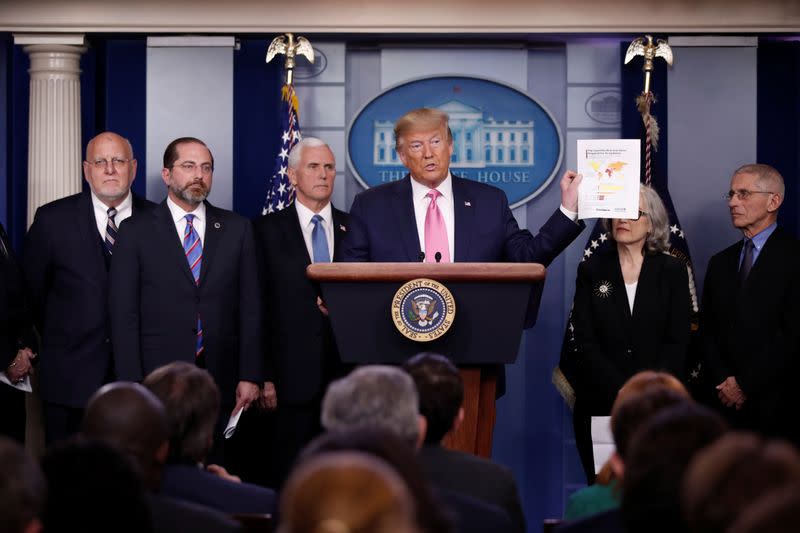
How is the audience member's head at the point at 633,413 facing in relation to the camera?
away from the camera

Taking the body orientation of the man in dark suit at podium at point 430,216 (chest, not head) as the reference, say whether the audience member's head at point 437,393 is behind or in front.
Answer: in front

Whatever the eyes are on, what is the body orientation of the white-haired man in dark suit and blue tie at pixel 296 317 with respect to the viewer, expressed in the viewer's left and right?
facing the viewer and to the right of the viewer

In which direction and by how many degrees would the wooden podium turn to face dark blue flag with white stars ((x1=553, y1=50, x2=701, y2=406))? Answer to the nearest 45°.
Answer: approximately 135° to its left

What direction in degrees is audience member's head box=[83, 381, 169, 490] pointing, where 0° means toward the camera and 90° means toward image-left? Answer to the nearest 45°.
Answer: approximately 225°

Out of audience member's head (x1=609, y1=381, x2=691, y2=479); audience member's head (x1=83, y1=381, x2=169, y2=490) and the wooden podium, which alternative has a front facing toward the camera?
the wooden podium

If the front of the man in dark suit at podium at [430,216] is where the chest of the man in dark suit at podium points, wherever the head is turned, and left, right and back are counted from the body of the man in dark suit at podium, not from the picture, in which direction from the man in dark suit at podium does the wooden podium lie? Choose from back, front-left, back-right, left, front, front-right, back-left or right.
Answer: front

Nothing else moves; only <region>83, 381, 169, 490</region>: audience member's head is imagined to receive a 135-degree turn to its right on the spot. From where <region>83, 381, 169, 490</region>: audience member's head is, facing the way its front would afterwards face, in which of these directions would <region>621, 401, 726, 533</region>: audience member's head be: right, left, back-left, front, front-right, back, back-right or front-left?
front-left

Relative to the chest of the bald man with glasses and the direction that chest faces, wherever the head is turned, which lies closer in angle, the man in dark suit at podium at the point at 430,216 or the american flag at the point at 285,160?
the man in dark suit at podium

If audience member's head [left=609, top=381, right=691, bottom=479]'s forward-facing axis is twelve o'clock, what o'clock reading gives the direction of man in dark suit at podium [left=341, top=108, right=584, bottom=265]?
The man in dark suit at podium is roughly at 11 o'clock from the audience member's head.

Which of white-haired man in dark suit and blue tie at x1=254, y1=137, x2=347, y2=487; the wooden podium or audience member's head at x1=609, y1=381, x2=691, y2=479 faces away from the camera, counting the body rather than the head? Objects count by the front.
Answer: the audience member's head

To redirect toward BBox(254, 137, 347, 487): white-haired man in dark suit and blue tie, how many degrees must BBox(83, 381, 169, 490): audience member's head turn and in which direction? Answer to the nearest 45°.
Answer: approximately 45° to its left

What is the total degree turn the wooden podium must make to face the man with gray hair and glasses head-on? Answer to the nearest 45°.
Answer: approximately 135° to its left

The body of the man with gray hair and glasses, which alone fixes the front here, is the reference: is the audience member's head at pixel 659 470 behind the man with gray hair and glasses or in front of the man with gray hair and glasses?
in front

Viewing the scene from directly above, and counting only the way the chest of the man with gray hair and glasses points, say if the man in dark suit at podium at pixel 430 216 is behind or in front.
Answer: in front

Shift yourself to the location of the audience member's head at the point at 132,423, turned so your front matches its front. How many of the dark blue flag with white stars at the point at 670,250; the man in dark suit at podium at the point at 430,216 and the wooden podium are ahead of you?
3
